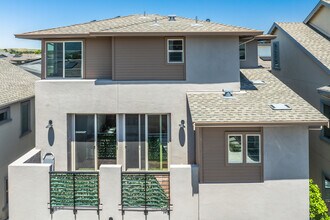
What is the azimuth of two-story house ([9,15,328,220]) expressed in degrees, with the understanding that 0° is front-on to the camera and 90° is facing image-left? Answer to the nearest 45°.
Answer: approximately 0°

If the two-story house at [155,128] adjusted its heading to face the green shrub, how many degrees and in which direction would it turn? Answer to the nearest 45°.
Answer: approximately 90° to its left

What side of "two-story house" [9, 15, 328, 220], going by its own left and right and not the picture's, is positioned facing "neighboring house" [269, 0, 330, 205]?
left

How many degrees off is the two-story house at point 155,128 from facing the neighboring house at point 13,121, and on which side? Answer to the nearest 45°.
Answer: approximately 90° to its right
